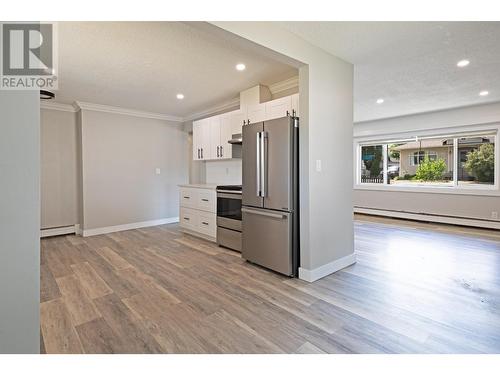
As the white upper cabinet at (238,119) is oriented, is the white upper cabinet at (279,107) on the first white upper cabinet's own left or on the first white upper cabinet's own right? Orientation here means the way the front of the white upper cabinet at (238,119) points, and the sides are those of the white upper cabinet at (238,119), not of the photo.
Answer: on the first white upper cabinet's own left

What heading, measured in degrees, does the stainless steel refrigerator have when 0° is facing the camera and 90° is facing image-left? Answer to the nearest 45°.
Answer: approximately 45°

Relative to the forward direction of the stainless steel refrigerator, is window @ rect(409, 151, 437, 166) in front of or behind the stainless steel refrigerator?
behind

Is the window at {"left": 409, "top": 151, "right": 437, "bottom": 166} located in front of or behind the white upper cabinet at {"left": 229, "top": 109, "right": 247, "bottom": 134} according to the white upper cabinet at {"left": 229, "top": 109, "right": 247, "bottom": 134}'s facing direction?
behind

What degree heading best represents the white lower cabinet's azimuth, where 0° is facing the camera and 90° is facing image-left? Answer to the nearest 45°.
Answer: approximately 45°

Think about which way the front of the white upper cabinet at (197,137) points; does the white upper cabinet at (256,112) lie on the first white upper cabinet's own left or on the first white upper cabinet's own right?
on the first white upper cabinet's own left

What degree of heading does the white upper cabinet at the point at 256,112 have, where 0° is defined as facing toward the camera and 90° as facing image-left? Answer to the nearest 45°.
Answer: approximately 45°
